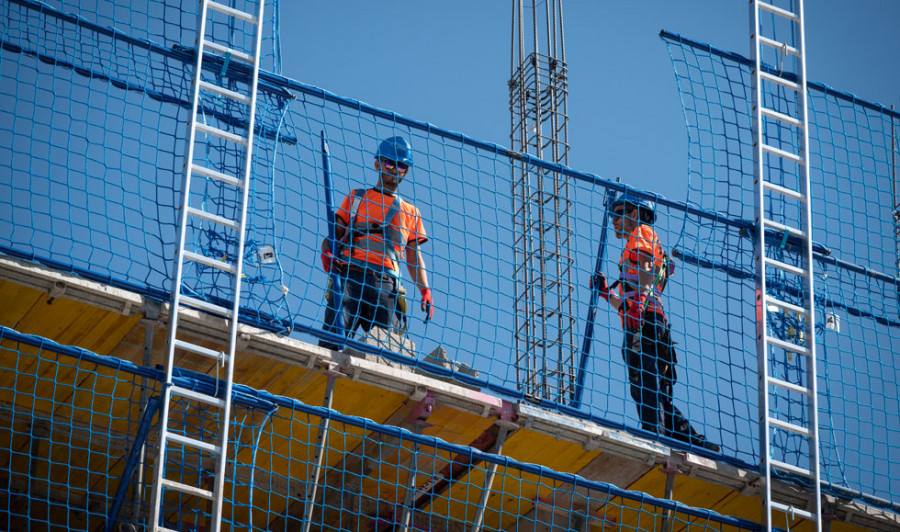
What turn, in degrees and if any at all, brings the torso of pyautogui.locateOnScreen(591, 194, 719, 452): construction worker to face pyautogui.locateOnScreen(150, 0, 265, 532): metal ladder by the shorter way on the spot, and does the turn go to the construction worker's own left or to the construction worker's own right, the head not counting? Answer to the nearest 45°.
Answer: approximately 45° to the construction worker's own left

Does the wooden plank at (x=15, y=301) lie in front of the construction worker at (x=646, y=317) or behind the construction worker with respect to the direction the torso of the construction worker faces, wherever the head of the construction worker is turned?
in front

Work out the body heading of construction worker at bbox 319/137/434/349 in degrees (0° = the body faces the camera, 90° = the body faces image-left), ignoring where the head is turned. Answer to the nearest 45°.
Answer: approximately 0°

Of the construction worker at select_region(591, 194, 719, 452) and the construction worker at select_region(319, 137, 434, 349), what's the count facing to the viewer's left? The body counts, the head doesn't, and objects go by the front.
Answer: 1

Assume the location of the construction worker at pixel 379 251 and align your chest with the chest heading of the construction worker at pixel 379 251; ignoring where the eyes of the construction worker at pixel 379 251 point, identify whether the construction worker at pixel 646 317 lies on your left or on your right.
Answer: on your left

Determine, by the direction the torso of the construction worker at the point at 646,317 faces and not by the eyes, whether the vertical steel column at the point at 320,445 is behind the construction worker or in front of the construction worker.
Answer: in front

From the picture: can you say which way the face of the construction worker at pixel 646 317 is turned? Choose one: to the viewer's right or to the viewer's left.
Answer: to the viewer's left

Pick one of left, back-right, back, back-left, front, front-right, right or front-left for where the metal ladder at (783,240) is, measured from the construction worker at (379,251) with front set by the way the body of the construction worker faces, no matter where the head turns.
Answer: left

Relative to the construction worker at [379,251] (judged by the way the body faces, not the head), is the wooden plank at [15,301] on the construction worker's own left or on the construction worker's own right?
on the construction worker's own right

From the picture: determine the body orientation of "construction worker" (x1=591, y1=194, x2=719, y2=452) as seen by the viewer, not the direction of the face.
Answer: to the viewer's left

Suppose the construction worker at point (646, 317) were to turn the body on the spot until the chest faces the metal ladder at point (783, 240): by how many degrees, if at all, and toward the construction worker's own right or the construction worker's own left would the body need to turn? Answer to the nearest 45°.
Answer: approximately 135° to the construction worker's own left

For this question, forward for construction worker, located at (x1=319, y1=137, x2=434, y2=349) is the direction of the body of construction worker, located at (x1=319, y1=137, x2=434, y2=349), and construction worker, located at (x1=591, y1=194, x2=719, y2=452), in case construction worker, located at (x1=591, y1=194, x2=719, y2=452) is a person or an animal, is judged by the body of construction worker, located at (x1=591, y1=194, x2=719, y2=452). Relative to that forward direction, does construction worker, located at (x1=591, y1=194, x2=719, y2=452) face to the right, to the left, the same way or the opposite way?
to the right

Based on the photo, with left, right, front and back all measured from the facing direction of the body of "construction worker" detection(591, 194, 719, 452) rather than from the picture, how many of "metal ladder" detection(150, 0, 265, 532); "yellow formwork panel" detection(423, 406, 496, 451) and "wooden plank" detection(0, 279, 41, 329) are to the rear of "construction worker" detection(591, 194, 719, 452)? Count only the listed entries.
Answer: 0
